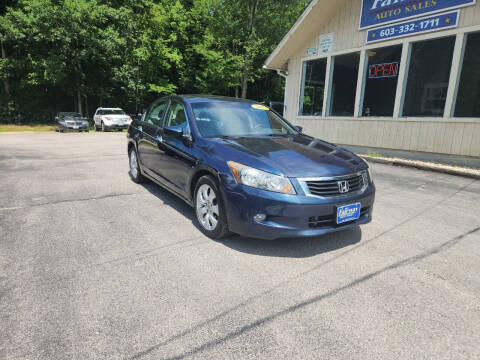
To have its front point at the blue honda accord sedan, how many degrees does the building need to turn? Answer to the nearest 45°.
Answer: approximately 45° to its left

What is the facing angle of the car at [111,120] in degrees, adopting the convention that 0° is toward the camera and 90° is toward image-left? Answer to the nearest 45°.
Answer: approximately 315°

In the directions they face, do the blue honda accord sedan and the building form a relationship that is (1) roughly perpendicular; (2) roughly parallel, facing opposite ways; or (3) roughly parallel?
roughly perpendicular

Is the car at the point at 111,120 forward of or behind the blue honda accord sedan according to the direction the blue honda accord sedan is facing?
behind

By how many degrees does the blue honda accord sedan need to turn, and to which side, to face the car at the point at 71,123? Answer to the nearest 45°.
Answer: approximately 180°

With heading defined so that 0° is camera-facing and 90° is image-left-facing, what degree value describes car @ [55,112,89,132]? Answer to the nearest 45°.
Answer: approximately 315°

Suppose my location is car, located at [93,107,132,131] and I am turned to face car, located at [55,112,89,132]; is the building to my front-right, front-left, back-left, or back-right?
back-left
